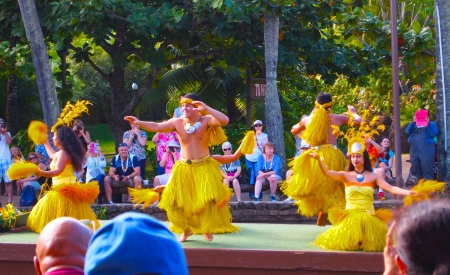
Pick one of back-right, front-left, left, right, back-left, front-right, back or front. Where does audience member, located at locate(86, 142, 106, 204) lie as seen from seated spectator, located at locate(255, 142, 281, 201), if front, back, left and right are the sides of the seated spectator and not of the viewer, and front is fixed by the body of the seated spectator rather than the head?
right

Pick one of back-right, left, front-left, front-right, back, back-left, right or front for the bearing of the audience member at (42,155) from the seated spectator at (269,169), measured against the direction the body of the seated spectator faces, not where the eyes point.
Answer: right

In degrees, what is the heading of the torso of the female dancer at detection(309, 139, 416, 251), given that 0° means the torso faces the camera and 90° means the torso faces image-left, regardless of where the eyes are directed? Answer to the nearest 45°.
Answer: approximately 0°

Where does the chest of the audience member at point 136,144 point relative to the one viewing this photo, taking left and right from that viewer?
facing the viewer

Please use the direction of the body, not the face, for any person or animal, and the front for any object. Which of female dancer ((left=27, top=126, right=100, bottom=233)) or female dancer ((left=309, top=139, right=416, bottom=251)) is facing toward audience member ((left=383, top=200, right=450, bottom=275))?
female dancer ((left=309, top=139, right=416, bottom=251))

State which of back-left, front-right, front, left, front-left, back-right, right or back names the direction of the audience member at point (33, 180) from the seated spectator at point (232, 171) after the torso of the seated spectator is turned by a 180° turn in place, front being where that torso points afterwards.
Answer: left

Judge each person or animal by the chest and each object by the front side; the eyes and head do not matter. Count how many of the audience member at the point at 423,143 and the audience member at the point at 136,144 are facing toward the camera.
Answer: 2

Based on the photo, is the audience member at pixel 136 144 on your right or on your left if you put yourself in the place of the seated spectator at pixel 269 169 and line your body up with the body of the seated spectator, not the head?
on your right

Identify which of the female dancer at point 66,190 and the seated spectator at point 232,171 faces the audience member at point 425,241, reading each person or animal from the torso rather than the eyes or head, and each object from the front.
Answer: the seated spectator

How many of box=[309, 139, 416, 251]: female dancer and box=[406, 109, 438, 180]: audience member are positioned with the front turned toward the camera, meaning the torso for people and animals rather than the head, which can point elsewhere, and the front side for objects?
2

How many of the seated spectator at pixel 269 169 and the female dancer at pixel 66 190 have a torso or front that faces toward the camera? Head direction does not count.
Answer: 1

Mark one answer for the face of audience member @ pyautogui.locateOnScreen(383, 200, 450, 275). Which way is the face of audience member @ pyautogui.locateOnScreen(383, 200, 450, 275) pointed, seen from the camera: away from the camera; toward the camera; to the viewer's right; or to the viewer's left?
away from the camera

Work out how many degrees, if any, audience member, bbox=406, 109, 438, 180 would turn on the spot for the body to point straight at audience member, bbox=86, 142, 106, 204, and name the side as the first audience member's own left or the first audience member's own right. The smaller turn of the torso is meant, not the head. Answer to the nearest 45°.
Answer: approximately 45° to the first audience member's own right

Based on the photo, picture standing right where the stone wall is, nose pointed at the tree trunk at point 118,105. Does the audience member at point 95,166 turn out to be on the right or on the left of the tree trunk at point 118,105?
left
